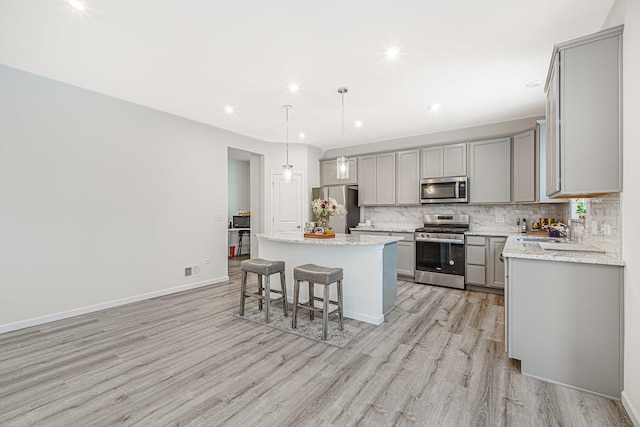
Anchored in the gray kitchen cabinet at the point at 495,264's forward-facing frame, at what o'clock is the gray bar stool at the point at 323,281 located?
The gray bar stool is roughly at 1 o'clock from the gray kitchen cabinet.

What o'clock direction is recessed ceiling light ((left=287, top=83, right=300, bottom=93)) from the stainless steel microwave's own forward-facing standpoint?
The recessed ceiling light is roughly at 1 o'clock from the stainless steel microwave.

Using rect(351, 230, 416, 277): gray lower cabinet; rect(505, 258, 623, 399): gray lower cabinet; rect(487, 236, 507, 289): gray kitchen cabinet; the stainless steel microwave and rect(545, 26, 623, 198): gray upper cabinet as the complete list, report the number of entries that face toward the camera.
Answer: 3

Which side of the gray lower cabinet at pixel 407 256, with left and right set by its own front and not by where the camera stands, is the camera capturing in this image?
front

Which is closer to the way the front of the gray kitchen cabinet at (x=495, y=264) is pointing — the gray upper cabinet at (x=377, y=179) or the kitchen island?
the kitchen island

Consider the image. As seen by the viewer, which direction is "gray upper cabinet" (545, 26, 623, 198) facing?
to the viewer's left

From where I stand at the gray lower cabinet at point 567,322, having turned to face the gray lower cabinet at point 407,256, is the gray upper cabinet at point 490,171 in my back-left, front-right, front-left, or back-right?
front-right

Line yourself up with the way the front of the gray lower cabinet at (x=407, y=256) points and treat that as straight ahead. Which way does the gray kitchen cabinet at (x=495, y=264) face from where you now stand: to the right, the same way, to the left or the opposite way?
the same way

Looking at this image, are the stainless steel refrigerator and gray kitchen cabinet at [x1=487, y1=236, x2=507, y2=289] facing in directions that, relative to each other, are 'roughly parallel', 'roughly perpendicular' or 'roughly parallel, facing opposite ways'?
roughly parallel

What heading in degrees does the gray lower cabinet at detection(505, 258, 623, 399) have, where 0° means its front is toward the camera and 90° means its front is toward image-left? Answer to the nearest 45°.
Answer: approximately 90°

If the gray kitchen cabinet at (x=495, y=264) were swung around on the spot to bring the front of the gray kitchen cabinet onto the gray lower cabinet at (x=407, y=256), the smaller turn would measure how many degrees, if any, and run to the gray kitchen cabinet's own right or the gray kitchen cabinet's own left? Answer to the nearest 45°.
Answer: approximately 90° to the gray kitchen cabinet's own right

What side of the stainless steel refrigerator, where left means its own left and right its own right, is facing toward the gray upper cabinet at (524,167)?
left

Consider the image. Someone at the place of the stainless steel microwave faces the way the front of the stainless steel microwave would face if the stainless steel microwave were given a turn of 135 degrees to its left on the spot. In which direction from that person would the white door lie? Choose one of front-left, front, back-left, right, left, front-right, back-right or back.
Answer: back-left

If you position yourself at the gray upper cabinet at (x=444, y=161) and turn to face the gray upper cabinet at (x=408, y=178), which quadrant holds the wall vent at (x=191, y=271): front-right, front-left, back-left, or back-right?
front-left

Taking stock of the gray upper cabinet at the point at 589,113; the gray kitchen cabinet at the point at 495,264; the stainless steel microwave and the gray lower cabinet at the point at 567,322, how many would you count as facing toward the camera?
2

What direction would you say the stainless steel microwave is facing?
toward the camera

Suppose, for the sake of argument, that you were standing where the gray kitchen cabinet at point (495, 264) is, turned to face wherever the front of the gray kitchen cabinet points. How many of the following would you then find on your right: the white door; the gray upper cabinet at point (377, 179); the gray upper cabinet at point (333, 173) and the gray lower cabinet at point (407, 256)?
4

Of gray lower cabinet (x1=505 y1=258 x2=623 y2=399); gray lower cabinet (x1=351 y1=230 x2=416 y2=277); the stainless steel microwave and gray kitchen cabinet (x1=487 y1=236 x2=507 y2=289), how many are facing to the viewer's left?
1
